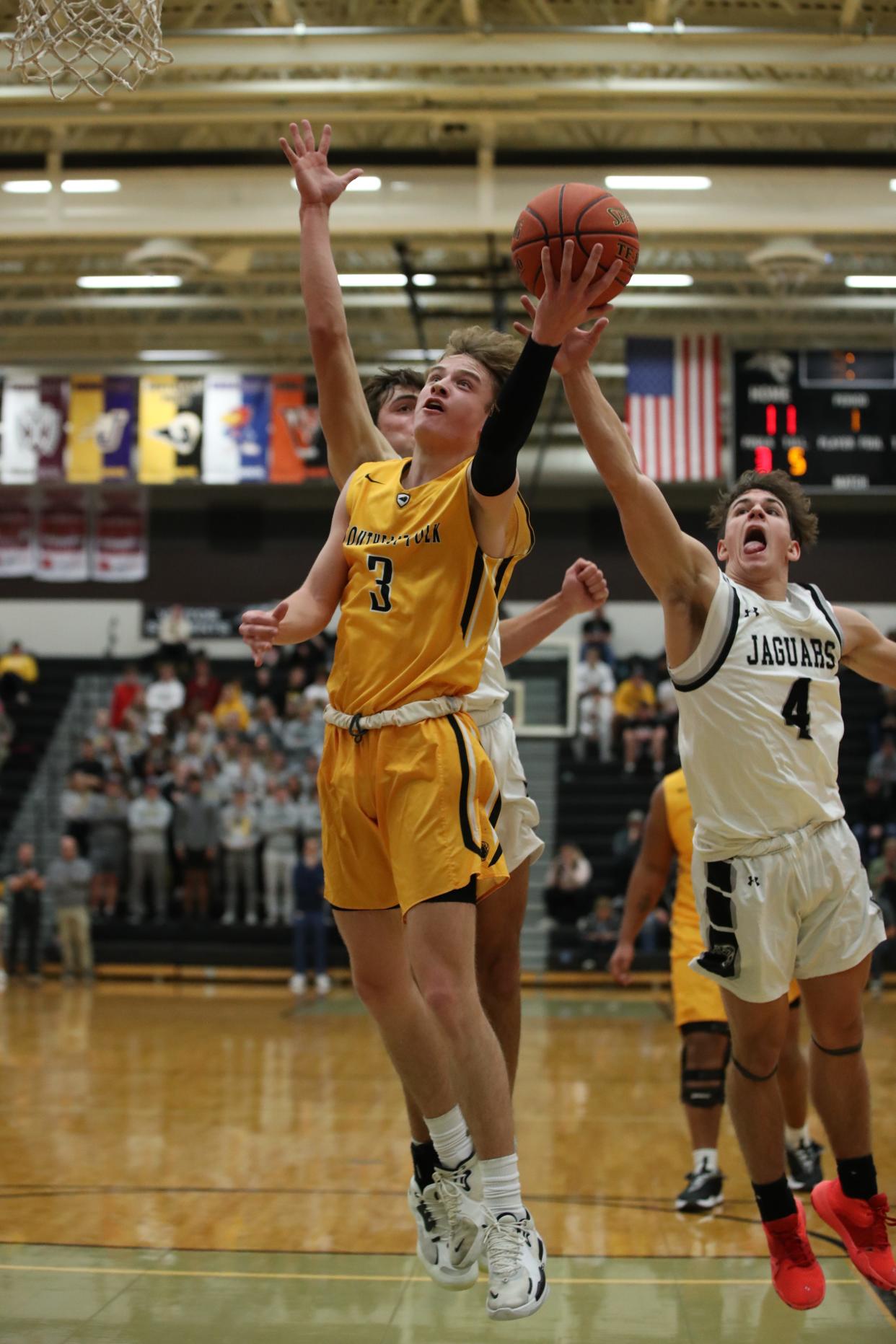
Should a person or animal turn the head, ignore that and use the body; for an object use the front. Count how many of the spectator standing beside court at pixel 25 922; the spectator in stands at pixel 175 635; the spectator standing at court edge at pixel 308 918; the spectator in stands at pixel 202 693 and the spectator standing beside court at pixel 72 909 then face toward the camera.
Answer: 5

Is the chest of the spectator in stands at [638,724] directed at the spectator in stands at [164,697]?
no

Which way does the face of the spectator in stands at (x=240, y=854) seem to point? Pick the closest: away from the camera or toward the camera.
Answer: toward the camera

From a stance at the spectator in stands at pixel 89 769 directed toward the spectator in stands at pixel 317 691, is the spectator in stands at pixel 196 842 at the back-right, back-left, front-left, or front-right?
front-right

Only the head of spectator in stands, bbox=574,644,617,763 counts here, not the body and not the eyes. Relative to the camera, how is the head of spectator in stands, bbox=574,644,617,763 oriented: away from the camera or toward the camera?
toward the camera

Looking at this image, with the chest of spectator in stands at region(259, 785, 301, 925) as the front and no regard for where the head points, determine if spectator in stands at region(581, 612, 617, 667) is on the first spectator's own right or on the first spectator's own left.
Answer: on the first spectator's own left

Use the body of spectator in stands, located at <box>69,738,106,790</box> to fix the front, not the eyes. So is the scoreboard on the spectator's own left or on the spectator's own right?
on the spectator's own left

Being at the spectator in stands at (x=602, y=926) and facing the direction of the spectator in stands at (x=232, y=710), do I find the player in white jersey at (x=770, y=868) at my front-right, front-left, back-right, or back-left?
back-left

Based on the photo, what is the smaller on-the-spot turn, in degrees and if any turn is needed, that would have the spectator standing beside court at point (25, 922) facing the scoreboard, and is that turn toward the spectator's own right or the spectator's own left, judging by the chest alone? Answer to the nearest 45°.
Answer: approximately 45° to the spectator's own left

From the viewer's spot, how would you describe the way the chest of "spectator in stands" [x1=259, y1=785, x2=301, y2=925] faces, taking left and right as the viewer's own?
facing the viewer

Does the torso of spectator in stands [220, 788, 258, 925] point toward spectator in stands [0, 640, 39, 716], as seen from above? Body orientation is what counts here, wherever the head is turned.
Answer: no

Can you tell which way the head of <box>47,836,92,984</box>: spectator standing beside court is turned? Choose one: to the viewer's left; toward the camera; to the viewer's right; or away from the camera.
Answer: toward the camera

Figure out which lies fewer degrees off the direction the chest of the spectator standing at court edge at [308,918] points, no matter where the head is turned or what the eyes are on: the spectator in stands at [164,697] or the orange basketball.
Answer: the orange basketball

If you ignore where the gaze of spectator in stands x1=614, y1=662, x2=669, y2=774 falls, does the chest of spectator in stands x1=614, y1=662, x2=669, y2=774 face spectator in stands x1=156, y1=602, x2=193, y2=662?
no

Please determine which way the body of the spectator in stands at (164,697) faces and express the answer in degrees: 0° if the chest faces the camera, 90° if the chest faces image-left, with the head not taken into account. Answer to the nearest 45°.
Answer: approximately 0°

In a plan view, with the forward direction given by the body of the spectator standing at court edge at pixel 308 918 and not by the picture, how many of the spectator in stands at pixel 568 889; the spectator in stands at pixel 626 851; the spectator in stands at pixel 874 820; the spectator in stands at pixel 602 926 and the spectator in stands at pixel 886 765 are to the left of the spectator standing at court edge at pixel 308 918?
5

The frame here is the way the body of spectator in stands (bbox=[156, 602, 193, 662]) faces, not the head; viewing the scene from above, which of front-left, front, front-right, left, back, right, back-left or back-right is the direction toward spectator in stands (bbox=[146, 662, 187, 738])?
front

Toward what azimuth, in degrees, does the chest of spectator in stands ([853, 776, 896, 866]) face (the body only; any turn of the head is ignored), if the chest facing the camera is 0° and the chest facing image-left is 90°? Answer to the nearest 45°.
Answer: approximately 0°

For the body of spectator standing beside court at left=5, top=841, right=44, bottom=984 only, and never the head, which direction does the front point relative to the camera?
toward the camera

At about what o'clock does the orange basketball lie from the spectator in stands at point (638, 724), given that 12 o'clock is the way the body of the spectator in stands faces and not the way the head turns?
The orange basketball is roughly at 12 o'clock from the spectator in stands.
